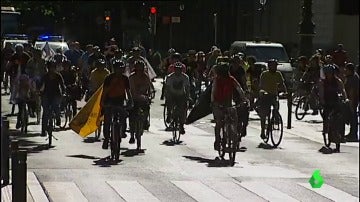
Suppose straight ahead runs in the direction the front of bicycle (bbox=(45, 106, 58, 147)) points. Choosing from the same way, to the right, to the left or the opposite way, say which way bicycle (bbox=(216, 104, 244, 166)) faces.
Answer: the same way

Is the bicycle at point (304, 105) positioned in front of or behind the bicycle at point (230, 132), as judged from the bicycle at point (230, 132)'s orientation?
behind

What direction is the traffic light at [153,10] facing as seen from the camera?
toward the camera

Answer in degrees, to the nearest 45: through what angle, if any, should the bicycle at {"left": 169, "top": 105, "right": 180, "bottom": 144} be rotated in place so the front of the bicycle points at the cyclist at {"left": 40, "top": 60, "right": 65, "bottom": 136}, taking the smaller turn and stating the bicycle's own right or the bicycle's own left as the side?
approximately 90° to the bicycle's own right

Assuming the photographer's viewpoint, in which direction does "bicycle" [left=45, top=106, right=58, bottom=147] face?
facing the viewer

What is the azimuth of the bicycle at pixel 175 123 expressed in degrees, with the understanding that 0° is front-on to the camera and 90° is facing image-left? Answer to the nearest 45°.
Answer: approximately 0°

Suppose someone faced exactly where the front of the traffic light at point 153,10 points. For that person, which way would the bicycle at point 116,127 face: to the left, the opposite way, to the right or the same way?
the same way

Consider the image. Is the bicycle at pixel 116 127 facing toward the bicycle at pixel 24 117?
no

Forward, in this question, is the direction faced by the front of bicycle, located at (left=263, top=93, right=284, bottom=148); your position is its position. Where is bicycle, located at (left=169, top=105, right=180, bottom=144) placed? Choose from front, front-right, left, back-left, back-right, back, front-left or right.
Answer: back-right

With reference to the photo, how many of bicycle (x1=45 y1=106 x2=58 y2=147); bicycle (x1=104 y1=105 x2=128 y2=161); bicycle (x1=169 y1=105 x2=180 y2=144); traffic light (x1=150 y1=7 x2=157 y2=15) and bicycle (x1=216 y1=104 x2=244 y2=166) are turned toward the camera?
5

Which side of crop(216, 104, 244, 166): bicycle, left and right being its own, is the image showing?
front

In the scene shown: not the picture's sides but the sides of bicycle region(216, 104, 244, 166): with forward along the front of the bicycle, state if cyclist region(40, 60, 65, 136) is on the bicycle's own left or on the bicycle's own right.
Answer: on the bicycle's own right

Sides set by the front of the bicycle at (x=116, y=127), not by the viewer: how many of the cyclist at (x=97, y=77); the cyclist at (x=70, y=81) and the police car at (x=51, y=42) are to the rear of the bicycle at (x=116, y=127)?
3

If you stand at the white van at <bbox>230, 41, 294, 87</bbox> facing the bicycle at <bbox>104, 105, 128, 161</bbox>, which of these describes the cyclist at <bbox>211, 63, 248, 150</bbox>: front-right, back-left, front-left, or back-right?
front-left
